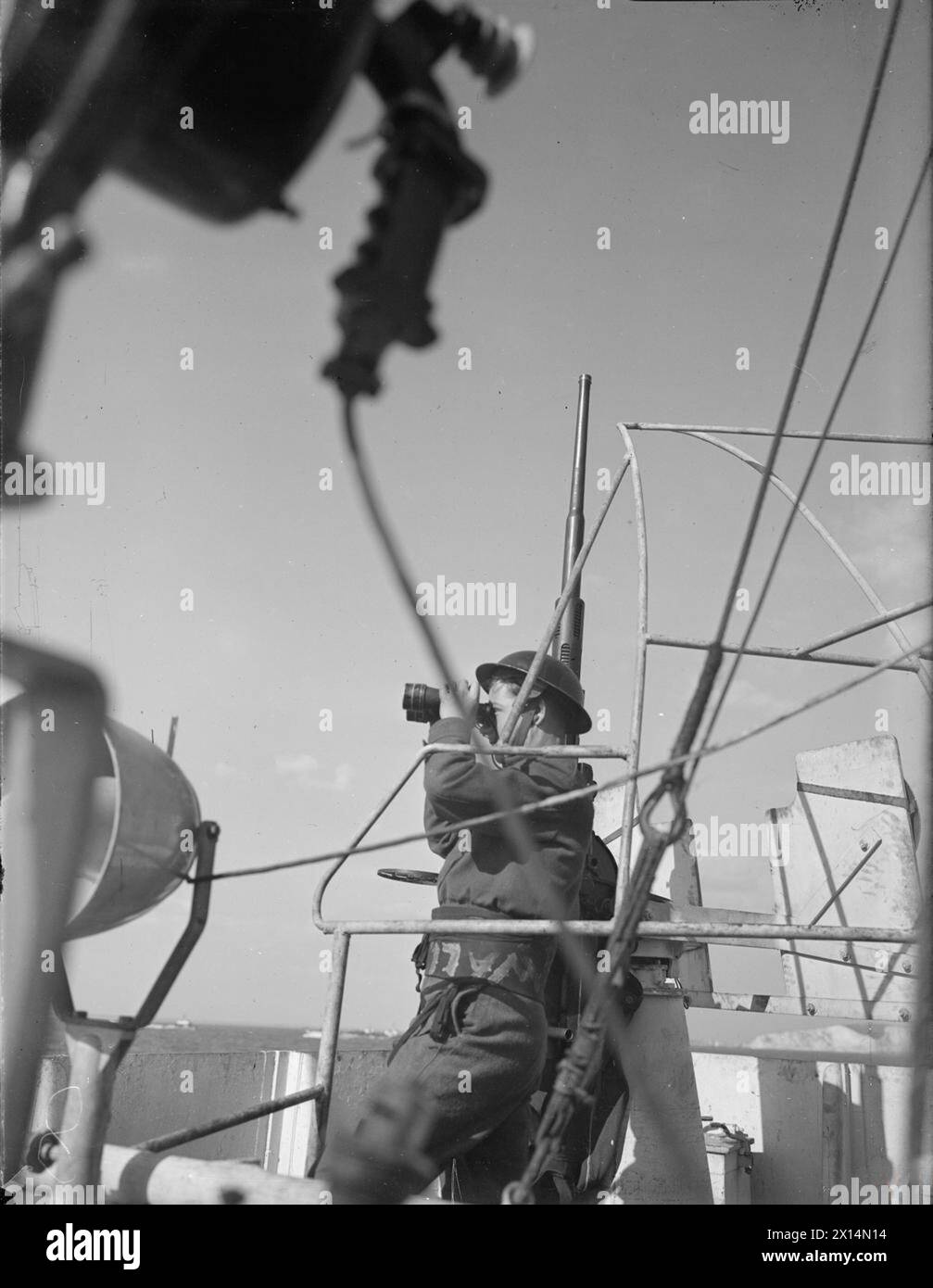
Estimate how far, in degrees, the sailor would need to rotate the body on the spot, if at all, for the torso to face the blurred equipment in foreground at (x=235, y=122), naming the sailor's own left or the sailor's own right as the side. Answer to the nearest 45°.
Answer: approximately 90° to the sailor's own left

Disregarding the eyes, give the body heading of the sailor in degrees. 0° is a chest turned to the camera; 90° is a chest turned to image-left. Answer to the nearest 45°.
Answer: approximately 90°

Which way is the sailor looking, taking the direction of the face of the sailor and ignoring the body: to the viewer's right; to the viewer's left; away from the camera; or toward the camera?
to the viewer's left

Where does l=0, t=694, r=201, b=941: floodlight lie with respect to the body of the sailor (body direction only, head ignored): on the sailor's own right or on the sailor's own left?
on the sailor's own left

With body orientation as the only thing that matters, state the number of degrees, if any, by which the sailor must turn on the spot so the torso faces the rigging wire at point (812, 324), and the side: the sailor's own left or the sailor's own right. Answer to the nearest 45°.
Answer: approximately 90° to the sailor's own left
